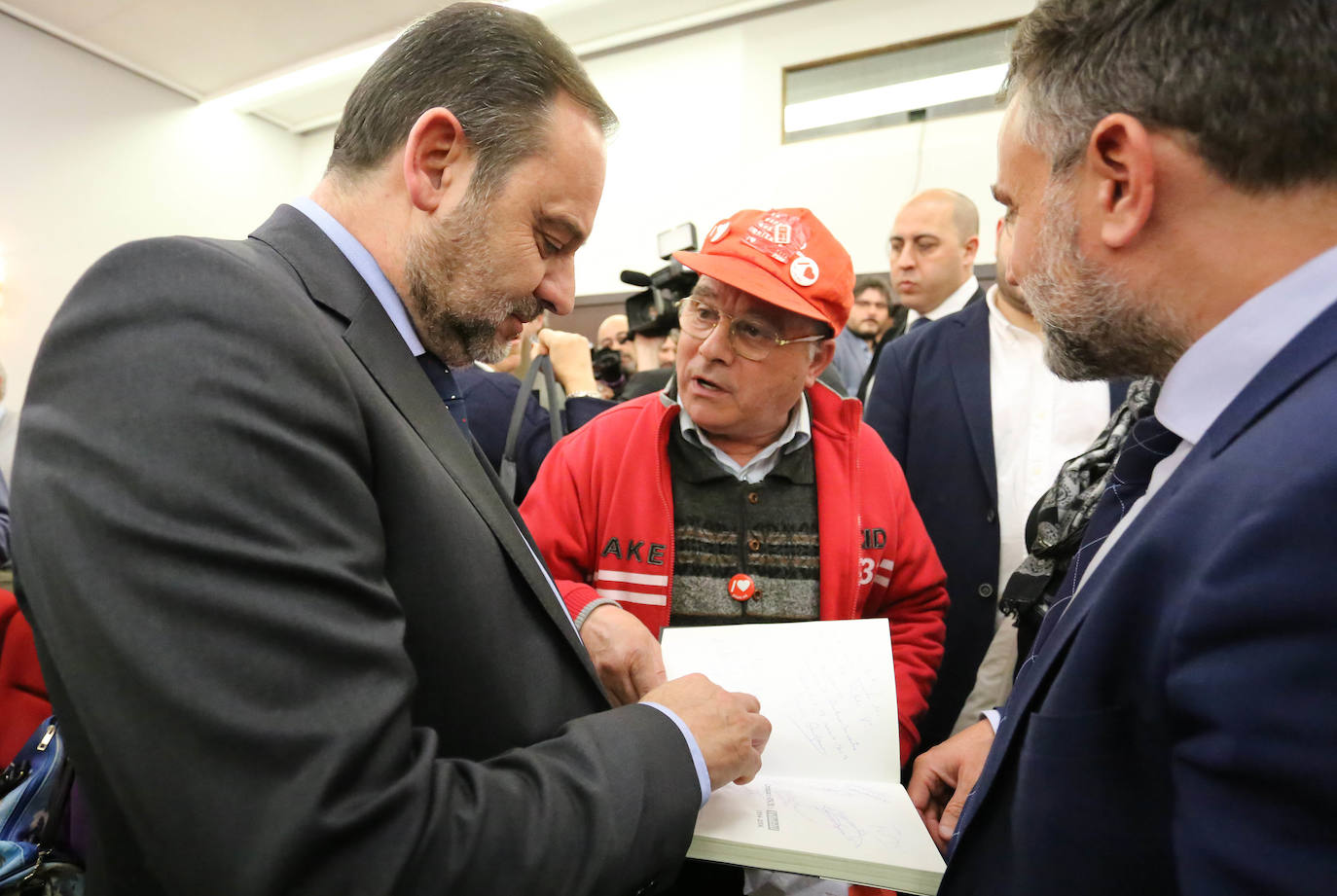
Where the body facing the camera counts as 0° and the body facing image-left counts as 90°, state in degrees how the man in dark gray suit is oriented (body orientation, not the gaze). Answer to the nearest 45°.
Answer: approximately 270°

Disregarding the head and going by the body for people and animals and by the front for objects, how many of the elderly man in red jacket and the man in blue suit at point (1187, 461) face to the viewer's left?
1

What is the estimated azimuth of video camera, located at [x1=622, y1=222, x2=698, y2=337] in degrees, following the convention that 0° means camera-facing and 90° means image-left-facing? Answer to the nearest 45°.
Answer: approximately 45°

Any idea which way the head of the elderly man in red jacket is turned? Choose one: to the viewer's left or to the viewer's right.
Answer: to the viewer's left

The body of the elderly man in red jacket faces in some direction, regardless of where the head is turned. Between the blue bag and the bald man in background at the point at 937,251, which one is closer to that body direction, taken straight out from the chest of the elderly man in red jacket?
the blue bag

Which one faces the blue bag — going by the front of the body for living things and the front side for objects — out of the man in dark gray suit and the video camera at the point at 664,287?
the video camera

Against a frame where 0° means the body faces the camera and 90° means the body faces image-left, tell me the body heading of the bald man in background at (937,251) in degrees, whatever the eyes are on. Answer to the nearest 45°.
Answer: approximately 45°

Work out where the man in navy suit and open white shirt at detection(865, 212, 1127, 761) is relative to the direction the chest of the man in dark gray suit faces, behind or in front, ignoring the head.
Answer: in front

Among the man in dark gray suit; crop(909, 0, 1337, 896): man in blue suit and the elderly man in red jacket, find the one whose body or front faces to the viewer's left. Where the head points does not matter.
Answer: the man in blue suit

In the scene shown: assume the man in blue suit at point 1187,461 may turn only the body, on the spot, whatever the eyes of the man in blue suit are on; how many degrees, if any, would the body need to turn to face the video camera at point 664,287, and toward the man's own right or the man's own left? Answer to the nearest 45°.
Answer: approximately 45° to the man's own right

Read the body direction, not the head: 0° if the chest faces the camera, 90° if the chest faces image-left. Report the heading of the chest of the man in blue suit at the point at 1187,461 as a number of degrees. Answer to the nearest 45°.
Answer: approximately 90°

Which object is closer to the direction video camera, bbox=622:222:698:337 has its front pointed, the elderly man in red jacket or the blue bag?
the blue bag
